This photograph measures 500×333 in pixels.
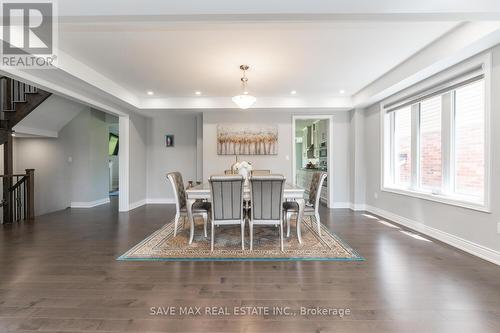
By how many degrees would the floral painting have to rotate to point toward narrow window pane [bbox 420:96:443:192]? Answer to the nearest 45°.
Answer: approximately 45° to its left

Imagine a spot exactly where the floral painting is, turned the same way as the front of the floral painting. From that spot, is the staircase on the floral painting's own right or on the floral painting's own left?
on the floral painting's own right

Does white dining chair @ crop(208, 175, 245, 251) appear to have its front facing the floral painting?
yes

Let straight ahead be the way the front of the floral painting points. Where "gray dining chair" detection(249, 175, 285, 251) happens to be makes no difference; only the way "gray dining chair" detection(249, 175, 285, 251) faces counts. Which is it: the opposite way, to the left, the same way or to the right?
the opposite way

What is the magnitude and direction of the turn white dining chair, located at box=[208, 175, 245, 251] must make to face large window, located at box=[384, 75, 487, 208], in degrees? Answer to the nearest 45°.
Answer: approximately 90° to its right

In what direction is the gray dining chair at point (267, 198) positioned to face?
away from the camera

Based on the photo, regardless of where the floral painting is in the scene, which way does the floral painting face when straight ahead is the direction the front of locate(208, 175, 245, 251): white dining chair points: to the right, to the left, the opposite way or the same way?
the opposite way

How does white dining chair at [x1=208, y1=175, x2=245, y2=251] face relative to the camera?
away from the camera

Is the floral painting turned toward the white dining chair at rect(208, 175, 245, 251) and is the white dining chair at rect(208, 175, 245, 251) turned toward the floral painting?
yes

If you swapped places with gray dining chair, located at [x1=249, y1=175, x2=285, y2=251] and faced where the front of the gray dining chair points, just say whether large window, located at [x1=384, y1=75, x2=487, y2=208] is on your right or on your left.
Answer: on your right

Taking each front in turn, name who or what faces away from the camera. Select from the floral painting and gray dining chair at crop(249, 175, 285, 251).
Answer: the gray dining chair

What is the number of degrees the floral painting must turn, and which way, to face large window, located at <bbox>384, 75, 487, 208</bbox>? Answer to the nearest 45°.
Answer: approximately 45° to its left

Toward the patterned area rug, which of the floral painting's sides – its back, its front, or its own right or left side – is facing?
front

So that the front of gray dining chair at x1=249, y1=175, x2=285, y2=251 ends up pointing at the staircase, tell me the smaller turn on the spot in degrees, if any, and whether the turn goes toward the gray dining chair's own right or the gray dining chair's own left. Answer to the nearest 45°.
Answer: approximately 90° to the gray dining chair's own left

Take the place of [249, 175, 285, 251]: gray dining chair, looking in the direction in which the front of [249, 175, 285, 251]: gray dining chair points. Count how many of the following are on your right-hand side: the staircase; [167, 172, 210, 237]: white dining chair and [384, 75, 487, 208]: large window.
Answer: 1
